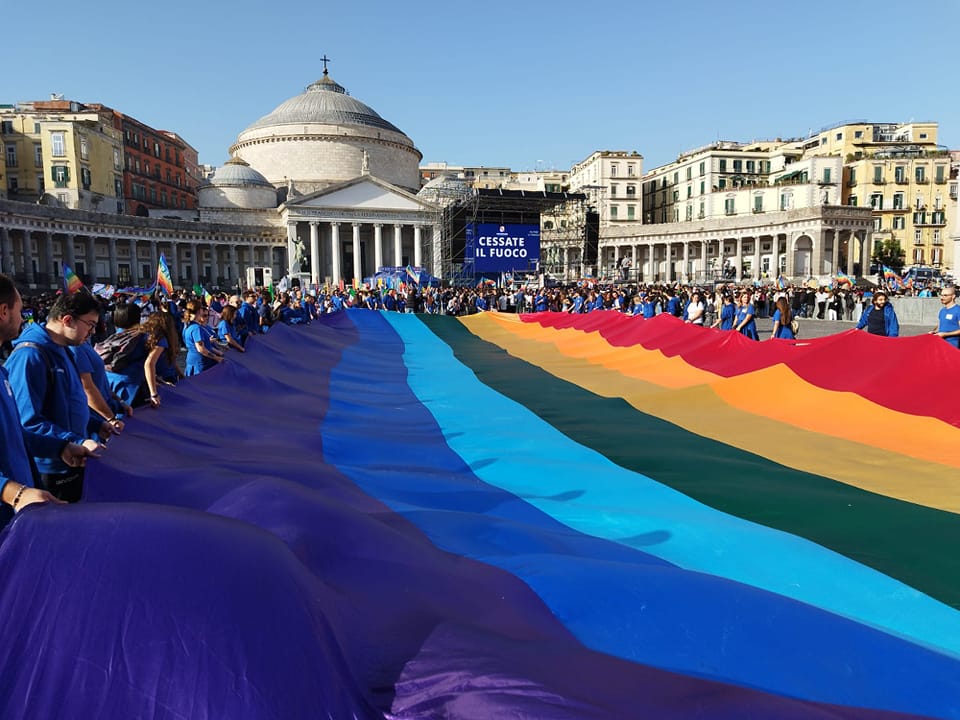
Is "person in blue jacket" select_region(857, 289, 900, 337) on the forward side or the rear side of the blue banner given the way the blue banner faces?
on the forward side

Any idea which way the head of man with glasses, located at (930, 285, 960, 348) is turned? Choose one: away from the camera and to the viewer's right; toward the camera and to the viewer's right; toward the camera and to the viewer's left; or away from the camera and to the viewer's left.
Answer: toward the camera and to the viewer's left

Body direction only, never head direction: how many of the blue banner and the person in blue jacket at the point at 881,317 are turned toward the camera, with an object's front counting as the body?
2

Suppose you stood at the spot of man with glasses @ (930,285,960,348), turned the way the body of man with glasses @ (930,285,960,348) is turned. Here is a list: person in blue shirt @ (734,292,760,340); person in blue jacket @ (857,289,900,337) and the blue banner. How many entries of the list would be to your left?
0

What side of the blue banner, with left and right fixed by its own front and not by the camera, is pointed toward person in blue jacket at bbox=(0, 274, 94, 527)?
front

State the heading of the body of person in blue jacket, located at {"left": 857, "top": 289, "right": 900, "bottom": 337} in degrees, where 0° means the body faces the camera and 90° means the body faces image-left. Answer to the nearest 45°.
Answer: approximately 0°

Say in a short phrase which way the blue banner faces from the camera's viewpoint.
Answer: facing the viewer

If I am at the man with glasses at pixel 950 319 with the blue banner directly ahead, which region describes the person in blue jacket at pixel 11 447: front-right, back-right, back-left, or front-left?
back-left

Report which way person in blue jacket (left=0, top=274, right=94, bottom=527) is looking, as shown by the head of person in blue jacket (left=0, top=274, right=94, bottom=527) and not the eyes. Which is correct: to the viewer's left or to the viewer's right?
to the viewer's right

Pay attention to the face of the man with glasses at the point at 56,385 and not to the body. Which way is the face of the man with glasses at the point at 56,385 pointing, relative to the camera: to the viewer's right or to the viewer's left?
to the viewer's right

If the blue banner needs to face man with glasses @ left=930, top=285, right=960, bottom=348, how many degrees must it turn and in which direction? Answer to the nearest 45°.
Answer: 0° — it already faces them

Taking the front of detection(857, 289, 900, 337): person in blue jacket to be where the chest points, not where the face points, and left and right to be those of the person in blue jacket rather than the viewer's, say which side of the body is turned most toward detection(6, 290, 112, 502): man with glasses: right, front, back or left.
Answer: front

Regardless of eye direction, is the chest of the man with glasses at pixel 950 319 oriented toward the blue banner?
no

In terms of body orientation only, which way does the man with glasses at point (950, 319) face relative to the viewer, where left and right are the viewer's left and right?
facing the viewer and to the left of the viewer
